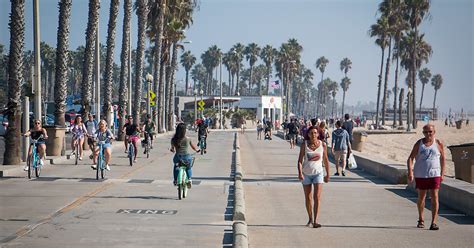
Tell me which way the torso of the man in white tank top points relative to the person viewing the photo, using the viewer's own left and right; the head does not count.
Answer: facing the viewer

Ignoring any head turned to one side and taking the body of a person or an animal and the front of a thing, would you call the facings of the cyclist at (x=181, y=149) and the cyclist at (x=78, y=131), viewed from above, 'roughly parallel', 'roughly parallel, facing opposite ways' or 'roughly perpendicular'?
roughly parallel, facing opposite ways

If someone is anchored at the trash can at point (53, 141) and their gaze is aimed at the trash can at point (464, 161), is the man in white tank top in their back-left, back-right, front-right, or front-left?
front-right

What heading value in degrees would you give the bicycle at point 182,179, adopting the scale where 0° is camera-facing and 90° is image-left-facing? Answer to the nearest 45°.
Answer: approximately 180°

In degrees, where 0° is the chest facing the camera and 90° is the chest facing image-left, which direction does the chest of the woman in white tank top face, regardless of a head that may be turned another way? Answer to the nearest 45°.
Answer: approximately 0°

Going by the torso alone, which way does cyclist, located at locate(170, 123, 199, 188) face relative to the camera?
away from the camera
